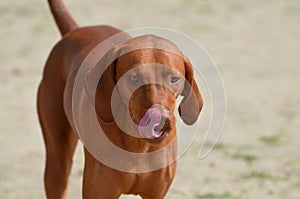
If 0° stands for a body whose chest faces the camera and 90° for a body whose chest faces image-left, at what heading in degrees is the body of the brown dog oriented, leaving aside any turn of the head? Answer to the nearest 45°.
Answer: approximately 315°
